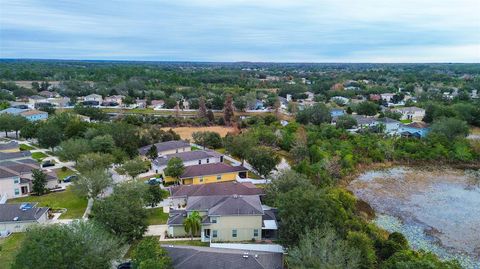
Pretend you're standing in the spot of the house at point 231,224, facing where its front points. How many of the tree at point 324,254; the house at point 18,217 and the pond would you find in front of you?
1

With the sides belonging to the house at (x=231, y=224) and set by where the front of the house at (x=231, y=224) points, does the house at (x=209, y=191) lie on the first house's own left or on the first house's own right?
on the first house's own right

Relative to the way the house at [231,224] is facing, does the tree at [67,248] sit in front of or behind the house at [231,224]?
in front
